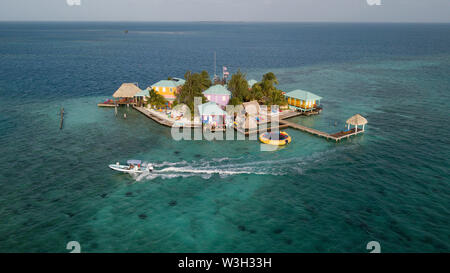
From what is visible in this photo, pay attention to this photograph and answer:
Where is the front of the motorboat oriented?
to the viewer's left
